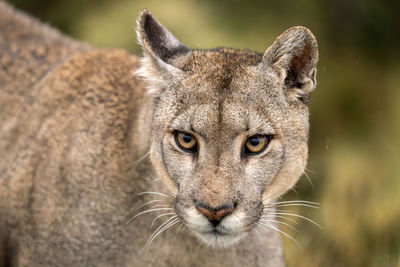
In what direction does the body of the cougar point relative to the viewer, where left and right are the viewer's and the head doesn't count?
facing the viewer and to the right of the viewer
